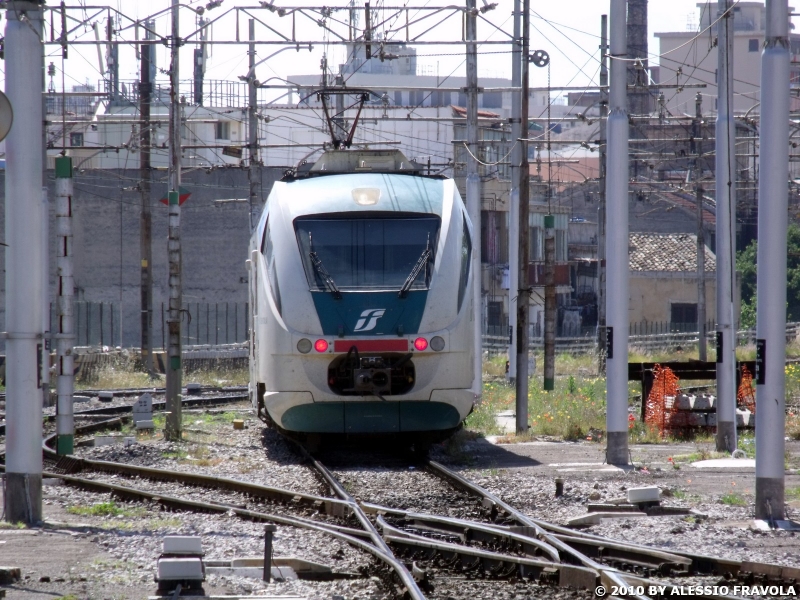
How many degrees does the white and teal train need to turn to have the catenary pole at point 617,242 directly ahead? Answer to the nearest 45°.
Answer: approximately 90° to its left

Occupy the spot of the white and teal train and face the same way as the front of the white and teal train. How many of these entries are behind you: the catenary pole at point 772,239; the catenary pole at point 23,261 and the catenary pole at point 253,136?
1

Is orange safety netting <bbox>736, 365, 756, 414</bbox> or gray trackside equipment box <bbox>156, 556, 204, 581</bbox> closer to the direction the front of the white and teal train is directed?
the gray trackside equipment box

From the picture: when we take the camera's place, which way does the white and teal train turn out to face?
facing the viewer

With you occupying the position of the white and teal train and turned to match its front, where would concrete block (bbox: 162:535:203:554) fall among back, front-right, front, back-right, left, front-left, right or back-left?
front

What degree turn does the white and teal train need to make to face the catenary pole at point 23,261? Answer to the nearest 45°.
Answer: approximately 45° to its right

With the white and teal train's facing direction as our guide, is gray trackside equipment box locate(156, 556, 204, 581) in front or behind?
in front

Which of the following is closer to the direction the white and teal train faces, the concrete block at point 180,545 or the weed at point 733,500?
the concrete block

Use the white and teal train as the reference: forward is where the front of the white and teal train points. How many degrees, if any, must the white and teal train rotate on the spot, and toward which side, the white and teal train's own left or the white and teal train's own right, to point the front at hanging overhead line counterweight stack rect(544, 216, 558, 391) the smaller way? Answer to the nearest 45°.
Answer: approximately 135° to the white and teal train's own left

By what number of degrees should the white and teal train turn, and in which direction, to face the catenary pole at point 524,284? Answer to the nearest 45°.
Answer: approximately 135° to its left

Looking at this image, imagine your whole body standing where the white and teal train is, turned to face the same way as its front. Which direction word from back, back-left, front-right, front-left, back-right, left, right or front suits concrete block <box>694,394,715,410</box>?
back-left
